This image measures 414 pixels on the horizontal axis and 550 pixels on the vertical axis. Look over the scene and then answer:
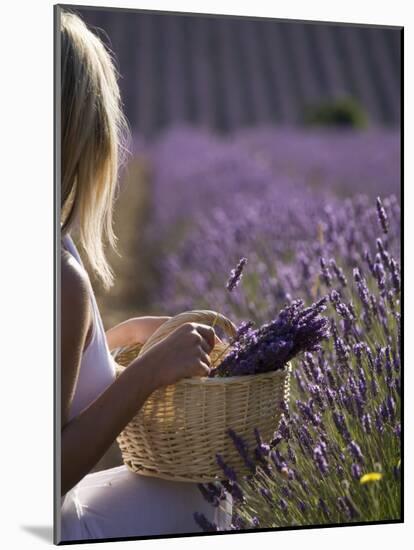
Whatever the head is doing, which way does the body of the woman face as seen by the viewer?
to the viewer's right

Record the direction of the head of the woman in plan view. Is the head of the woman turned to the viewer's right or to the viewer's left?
to the viewer's right
